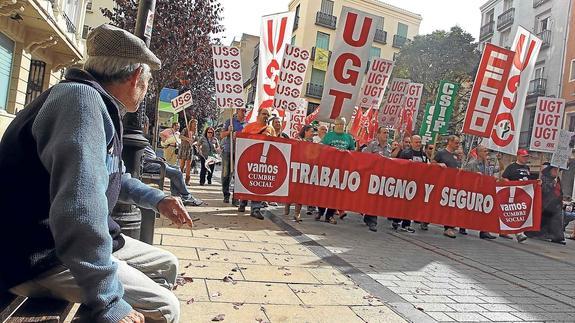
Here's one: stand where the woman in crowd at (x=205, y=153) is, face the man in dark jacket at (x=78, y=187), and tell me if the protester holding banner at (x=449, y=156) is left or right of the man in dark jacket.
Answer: left

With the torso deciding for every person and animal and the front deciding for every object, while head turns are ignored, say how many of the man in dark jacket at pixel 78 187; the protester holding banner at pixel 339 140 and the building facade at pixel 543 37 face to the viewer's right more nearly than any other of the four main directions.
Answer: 1

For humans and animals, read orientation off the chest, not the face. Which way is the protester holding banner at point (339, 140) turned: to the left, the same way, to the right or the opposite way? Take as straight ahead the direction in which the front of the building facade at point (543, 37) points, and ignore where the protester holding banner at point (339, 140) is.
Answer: to the left

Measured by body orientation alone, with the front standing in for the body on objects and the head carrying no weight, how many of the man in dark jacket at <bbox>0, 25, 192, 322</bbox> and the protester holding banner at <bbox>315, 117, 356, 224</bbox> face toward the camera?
1

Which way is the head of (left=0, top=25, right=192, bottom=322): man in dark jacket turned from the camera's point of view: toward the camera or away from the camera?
away from the camera

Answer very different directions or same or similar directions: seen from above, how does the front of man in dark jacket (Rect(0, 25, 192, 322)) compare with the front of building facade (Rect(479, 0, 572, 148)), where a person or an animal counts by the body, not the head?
very different directions

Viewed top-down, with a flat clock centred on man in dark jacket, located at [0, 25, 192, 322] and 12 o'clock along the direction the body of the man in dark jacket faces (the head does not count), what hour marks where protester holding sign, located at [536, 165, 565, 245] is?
The protester holding sign is roughly at 11 o'clock from the man in dark jacket.

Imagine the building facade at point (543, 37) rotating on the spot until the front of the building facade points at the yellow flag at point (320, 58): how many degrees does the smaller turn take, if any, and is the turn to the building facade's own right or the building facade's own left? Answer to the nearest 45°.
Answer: approximately 45° to the building facade's own right

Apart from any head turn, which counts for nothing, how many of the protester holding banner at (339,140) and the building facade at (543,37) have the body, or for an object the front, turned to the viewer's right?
0

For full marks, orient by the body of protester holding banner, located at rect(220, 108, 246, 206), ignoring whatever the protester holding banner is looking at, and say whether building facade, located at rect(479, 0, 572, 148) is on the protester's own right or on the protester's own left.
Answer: on the protester's own left

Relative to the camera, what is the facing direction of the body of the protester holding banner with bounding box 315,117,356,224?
toward the camera

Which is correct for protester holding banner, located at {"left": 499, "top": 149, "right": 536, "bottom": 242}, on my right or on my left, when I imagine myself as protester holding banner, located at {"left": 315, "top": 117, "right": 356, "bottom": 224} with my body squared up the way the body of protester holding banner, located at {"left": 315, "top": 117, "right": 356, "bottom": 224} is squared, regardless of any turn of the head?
on my left

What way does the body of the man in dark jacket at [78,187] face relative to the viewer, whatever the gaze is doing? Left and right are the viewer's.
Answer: facing to the right of the viewer

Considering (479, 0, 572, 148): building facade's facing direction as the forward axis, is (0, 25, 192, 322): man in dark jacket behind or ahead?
ahead

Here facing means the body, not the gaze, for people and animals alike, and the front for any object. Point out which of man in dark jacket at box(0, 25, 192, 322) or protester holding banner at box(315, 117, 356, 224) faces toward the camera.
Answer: the protester holding banner

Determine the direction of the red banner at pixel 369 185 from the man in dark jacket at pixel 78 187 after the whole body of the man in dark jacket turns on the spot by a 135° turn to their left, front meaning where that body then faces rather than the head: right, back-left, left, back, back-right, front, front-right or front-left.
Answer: right

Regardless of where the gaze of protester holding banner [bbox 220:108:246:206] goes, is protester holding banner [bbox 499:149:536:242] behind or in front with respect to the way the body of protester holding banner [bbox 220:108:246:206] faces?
in front
